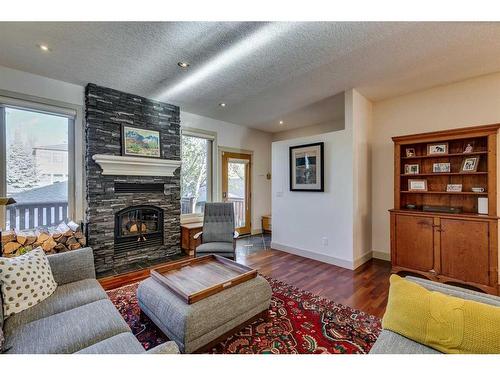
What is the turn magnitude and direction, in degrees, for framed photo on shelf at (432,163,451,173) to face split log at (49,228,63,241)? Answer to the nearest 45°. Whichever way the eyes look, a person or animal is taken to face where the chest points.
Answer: approximately 45° to its right

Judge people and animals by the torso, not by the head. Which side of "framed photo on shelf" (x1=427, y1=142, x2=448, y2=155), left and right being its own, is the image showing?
front

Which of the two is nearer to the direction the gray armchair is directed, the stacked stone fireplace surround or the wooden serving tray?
the wooden serving tray

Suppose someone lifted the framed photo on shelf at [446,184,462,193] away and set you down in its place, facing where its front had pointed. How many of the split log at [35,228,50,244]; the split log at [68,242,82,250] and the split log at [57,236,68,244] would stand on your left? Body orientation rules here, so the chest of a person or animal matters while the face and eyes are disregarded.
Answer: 0

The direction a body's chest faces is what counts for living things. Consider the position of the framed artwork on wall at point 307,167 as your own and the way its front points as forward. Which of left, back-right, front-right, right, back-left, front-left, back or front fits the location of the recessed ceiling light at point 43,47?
front

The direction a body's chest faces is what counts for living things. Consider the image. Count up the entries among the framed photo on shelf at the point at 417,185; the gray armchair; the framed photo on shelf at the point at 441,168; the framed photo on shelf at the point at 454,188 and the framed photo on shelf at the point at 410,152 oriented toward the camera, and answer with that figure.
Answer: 5

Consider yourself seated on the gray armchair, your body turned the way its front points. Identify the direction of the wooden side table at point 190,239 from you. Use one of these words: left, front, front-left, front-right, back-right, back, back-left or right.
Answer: back-right

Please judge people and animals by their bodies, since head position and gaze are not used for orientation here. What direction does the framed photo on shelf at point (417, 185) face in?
toward the camera

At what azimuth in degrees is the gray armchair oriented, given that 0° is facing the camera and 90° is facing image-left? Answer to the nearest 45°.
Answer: approximately 0°

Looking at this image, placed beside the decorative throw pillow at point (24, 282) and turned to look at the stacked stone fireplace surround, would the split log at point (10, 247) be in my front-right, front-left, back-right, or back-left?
front-left

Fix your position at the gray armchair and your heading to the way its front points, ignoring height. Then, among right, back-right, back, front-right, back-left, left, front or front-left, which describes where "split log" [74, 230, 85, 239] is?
right

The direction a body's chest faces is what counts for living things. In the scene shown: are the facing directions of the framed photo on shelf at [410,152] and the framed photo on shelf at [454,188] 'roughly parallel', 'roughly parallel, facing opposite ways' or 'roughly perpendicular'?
roughly parallel

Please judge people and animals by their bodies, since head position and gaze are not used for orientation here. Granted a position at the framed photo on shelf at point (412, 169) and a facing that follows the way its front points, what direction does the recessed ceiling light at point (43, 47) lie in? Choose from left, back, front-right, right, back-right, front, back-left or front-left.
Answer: front-right

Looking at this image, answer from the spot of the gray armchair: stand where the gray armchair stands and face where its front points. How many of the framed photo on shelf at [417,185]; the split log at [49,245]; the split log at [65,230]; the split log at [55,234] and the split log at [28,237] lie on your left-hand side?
1

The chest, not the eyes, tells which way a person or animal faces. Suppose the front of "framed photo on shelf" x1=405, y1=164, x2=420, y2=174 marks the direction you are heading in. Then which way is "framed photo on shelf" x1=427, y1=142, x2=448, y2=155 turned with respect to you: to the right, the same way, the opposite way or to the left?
the same way

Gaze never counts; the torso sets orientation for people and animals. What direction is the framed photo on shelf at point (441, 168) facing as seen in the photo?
toward the camera

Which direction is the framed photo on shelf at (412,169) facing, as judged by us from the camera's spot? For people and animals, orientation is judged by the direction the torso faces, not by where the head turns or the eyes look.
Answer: facing the viewer

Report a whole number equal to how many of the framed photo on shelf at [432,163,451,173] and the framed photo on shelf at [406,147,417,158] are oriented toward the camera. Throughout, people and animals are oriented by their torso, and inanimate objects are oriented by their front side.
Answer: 2

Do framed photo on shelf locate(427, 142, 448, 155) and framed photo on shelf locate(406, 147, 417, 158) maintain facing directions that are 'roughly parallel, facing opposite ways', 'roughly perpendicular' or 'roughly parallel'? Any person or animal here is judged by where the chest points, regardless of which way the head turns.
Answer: roughly parallel
